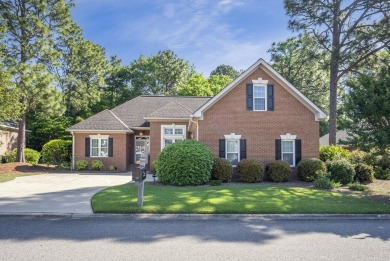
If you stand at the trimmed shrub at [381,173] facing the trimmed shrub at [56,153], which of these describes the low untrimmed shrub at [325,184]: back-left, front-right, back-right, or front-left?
front-left

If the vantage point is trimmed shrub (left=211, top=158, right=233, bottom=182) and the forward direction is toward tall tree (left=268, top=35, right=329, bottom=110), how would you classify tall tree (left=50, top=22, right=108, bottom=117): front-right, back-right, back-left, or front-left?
front-left

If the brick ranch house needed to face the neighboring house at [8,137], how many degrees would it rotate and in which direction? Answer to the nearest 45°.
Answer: approximately 135° to its right

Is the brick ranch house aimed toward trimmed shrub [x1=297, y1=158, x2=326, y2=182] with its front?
no

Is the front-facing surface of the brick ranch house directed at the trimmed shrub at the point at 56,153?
no

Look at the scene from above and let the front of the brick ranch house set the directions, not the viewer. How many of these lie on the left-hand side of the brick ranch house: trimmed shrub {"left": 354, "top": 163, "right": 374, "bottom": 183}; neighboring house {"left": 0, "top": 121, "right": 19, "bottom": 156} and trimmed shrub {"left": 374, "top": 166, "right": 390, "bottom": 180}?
2

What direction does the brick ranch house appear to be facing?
toward the camera

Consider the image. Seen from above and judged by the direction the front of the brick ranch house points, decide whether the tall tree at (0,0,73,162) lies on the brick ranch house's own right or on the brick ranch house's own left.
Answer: on the brick ranch house's own right

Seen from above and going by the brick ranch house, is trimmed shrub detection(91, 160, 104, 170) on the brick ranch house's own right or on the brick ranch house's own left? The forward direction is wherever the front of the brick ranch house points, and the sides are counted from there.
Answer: on the brick ranch house's own right

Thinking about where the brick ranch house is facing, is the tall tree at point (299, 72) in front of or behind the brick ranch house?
behind

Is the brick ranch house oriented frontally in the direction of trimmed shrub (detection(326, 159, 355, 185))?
no
